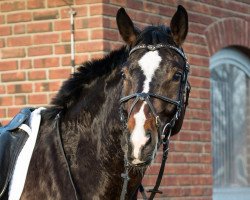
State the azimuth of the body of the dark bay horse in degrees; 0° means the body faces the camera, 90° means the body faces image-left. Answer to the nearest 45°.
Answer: approximately 315°
